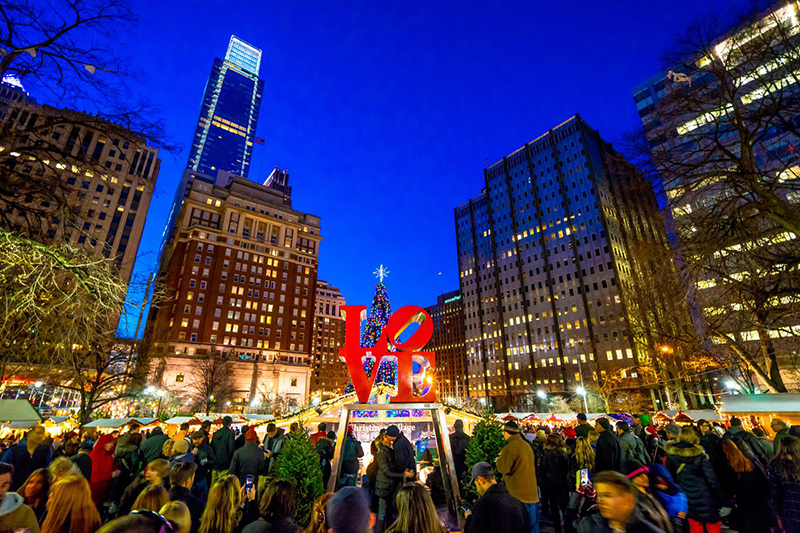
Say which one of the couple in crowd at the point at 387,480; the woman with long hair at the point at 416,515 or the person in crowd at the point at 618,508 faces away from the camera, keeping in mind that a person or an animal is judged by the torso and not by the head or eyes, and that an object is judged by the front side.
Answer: the woman with long hair

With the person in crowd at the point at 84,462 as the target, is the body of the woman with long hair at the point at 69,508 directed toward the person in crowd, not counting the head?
yes

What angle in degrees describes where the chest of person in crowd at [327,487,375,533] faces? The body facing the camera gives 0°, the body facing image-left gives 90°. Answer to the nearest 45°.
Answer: approximately 180°

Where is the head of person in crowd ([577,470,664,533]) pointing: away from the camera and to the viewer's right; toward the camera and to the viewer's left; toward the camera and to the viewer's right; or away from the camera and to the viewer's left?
toward the camera and to the viewer's left

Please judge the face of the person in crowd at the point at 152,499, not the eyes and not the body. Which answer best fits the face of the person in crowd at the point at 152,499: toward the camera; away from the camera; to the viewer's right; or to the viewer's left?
away from the camera

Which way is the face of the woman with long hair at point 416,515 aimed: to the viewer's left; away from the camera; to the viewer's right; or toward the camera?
away from the camera

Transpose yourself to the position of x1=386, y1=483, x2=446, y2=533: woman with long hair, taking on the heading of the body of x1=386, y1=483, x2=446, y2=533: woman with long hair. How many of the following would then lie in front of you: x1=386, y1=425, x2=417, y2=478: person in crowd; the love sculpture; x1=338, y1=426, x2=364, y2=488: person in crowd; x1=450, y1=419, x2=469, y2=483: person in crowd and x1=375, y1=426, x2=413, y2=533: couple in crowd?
5

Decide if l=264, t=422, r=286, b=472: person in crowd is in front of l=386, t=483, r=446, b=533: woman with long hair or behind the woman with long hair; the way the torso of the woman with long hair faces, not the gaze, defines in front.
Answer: in front

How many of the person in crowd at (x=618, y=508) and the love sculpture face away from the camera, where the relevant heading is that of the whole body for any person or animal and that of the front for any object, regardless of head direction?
0

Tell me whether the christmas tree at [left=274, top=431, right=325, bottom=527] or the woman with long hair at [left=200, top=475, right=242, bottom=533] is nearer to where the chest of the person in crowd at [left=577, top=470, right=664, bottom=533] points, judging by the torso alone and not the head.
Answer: the woman with long hair

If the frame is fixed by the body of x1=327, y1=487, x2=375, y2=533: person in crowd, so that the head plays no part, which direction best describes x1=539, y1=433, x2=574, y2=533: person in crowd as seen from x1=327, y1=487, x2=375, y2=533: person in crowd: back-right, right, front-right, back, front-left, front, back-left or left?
front-right

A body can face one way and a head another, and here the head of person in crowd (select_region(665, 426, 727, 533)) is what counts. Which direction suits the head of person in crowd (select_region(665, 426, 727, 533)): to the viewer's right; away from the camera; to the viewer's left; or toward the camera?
away from the camera

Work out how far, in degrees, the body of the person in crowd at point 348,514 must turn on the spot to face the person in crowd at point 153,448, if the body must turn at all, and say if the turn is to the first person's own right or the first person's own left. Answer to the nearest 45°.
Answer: approximately 45° to the first person's own left

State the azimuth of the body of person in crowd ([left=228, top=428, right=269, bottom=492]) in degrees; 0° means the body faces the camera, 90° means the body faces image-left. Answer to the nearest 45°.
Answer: approximately 180°

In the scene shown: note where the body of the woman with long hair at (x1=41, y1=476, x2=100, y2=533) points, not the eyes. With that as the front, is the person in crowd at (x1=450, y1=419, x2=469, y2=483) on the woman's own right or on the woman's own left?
on the woman's own right

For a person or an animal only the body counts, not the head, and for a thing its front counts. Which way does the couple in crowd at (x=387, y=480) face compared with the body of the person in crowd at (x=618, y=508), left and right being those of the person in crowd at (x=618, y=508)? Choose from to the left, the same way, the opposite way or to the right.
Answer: the opposite way

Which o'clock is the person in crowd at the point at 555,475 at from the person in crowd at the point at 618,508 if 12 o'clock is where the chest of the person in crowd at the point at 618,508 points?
the person in crowd at the point at 555,475 is roughly at 4 o'clock from the person in crowd at the point at 618,508.
